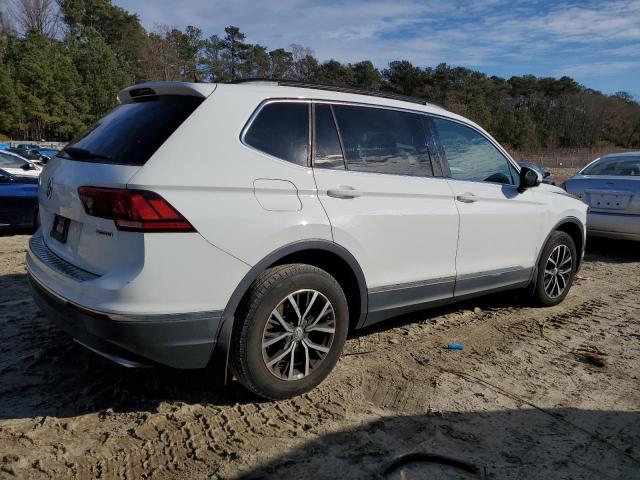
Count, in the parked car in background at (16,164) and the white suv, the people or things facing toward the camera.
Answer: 0

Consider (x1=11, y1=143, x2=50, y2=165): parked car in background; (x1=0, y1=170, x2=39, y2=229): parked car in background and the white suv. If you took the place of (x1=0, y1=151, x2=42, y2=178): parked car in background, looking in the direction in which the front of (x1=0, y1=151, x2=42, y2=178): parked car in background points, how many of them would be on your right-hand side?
2

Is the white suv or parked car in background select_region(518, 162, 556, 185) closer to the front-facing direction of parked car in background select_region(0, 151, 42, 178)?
the parked car in background

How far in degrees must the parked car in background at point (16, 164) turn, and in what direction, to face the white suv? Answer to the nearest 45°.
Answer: approximately 90° to its right

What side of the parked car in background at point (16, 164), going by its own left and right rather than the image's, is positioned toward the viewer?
right

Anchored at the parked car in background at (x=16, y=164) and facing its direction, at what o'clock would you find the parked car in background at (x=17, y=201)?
the parked car in background at (x=17, y=201) is roughly at 3 o'clock from the parked car in background at (x=16, y=164).

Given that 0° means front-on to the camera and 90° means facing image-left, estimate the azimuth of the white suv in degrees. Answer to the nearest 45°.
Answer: approximately 225°

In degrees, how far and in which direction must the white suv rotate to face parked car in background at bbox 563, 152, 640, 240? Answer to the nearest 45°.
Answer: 0° — it already faces it

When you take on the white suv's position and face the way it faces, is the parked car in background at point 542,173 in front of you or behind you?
in front

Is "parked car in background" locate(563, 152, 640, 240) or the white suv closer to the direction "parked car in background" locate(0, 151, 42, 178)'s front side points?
the parked car in background

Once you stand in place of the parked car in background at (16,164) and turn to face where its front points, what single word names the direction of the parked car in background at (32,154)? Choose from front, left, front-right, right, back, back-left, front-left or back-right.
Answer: left
